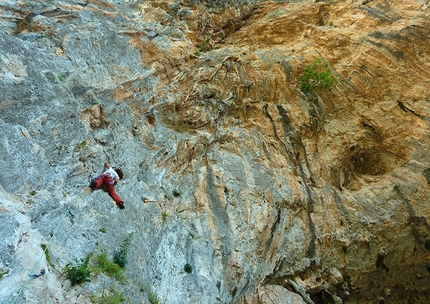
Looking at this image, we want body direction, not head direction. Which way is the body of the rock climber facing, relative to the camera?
away from the camera

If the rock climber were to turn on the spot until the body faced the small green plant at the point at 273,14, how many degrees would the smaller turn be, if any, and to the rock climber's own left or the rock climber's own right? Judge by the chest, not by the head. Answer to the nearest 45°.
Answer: approximately 45° to the rock climber's own right

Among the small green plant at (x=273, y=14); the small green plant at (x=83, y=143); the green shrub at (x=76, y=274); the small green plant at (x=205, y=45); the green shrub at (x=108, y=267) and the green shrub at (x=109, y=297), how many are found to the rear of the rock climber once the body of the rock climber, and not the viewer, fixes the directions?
3

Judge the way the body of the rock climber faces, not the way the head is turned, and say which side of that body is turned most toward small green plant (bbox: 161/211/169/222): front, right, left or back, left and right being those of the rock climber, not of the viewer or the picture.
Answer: right

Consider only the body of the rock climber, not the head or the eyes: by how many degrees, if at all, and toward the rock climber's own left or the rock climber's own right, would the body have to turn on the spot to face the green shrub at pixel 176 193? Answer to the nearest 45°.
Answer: approximately 45° to the rock climber's own right

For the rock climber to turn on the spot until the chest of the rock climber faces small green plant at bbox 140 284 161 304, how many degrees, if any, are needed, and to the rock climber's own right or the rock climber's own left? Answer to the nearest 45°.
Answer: approximately 135° to the rock climber's own right

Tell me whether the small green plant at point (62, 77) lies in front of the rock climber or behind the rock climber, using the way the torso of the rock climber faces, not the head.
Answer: in front

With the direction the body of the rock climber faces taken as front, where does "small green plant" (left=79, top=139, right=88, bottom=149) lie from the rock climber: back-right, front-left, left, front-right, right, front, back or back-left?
front-left

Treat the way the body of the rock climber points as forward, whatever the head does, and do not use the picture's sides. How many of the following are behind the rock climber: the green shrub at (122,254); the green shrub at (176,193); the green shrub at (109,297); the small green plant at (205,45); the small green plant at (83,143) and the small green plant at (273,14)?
2

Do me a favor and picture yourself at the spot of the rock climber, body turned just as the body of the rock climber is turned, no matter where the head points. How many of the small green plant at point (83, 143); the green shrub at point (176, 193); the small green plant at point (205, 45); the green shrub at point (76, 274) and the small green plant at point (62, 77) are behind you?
1

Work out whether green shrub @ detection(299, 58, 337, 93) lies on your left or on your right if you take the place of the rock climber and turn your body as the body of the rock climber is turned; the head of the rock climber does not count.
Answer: on your right

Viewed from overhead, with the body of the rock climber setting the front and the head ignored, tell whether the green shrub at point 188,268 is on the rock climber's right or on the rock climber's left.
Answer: on the rock climber's right
